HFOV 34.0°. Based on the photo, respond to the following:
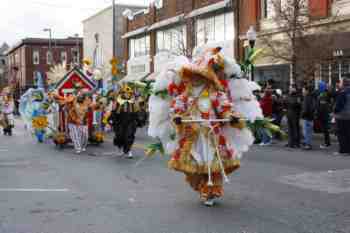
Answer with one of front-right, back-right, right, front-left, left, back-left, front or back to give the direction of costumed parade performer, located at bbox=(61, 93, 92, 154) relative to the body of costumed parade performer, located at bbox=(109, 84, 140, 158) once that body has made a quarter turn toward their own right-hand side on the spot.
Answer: front-right

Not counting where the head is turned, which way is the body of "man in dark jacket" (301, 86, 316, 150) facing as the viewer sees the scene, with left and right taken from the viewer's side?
facing to the left of the viewer

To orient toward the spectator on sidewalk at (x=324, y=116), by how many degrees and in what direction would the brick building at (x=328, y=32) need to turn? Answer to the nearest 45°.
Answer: approximately 45° to its left

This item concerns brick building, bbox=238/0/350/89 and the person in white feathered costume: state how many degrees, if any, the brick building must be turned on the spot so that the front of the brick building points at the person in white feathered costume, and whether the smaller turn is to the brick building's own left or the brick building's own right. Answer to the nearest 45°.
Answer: approximately 45° to the brick building's own left

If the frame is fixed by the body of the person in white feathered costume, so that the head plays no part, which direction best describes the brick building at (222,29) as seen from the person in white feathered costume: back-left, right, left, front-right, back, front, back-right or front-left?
back

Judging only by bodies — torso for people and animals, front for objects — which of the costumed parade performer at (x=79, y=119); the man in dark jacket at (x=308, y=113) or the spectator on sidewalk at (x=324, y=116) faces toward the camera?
the costumed parade performer

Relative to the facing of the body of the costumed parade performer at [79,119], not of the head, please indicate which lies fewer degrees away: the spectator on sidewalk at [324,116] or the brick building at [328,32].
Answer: the spectator on sidewalk

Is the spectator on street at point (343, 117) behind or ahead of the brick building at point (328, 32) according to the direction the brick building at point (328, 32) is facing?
ahead

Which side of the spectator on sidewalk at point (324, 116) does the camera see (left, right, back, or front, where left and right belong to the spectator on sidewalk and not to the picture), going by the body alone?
left

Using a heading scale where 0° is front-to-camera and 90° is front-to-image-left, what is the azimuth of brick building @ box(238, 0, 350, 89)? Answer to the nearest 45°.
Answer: approximately 45°

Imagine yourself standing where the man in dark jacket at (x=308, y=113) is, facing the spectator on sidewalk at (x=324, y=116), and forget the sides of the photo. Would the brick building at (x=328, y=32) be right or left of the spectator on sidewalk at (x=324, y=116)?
left

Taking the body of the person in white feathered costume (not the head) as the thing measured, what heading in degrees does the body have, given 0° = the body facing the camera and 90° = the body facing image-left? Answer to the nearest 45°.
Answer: approximately 0°

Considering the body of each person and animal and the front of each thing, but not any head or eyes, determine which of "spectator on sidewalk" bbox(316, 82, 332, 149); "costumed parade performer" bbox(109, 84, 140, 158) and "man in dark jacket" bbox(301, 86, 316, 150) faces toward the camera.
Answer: the costumed parade performer

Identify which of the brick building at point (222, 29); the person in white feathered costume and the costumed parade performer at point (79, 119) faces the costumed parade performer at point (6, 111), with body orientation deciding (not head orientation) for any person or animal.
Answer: the brick building
